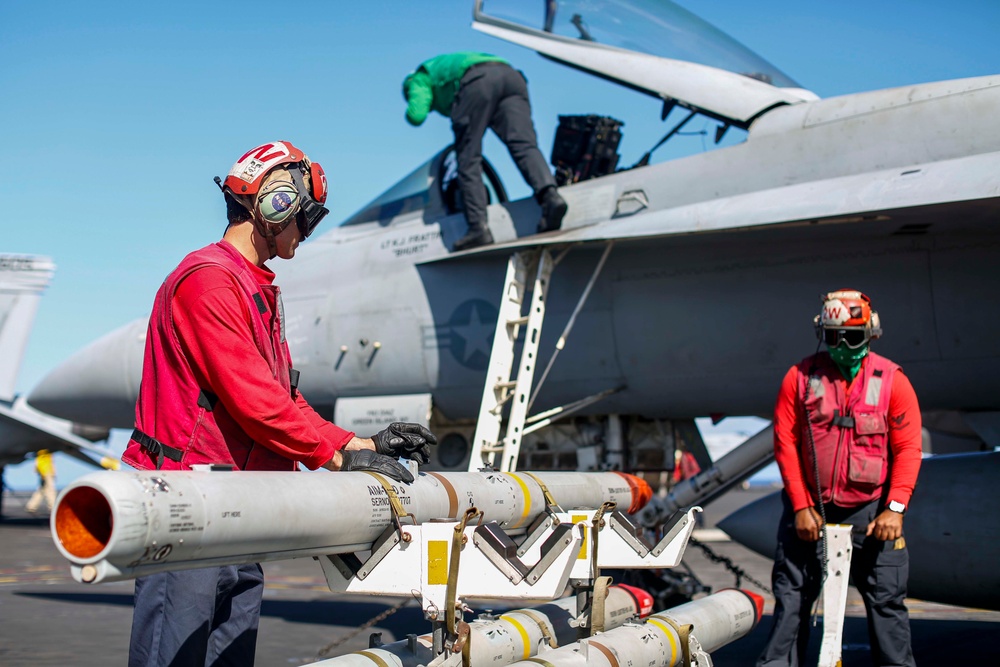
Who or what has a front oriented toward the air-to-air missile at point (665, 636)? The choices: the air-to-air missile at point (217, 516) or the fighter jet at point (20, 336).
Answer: the air-to-air missile at point (217, 516)

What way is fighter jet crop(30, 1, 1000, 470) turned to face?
to the viewer's left

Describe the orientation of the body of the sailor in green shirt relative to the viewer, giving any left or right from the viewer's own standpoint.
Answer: facing away from the viewer and to the left of the viewer

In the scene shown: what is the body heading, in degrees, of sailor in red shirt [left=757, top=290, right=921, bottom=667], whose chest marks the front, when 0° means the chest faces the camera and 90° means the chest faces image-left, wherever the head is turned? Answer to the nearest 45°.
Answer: approximately 0°

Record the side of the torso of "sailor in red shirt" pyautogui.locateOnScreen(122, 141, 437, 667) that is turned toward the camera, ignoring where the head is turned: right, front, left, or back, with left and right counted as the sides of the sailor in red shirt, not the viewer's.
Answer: right

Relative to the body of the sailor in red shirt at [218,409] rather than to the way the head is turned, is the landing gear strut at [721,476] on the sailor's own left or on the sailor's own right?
on the sailor's own left

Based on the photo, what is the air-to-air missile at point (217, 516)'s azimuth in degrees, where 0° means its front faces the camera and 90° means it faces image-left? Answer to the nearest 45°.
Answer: approximately 225°
